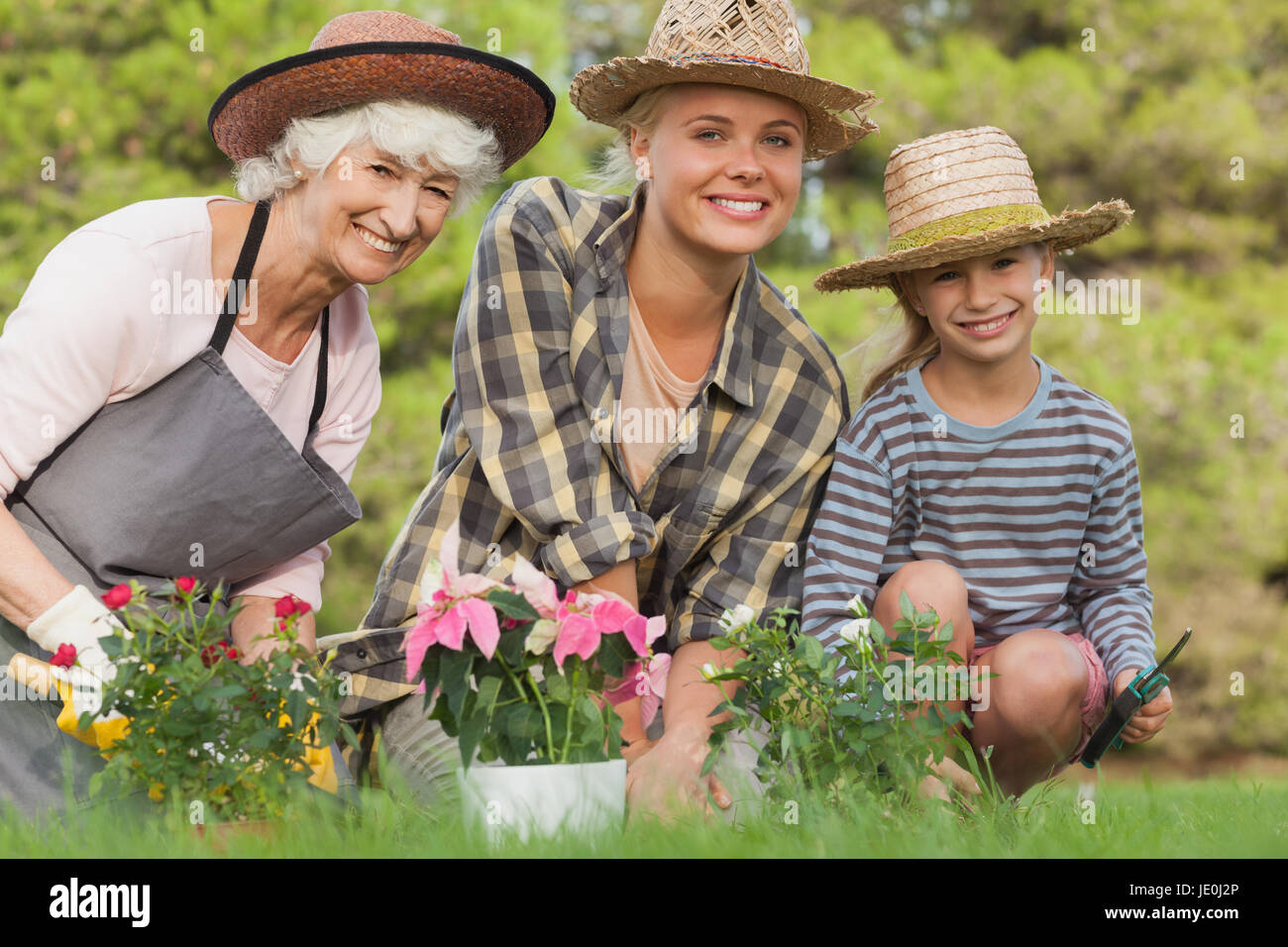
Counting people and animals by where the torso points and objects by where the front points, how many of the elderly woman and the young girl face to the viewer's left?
0

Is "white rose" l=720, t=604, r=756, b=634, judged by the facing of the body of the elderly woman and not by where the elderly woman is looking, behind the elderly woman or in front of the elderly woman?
in front

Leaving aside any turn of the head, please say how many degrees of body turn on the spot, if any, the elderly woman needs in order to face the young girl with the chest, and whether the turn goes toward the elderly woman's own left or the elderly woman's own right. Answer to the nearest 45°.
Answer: approximately 45° to the elderly woman's own left

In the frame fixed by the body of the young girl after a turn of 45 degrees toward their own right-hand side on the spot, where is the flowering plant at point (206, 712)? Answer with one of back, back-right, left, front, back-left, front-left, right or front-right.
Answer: front

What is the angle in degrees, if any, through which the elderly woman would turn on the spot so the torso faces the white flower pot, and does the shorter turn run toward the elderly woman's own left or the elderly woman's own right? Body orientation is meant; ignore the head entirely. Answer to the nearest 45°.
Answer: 0° — they already face it

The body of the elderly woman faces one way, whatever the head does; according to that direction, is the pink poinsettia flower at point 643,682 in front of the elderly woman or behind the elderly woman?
in front

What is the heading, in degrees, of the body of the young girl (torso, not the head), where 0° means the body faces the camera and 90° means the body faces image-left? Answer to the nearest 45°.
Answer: approximately 0°

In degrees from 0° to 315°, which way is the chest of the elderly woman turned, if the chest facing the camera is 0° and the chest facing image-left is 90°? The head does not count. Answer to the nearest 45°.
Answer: approximately 315°

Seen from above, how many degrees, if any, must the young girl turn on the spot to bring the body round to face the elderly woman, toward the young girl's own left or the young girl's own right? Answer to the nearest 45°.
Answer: approximately 45° to the young girl's own right

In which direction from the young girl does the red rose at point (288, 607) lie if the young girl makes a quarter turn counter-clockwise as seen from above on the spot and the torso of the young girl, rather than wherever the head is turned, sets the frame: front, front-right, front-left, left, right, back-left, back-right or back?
back-right
